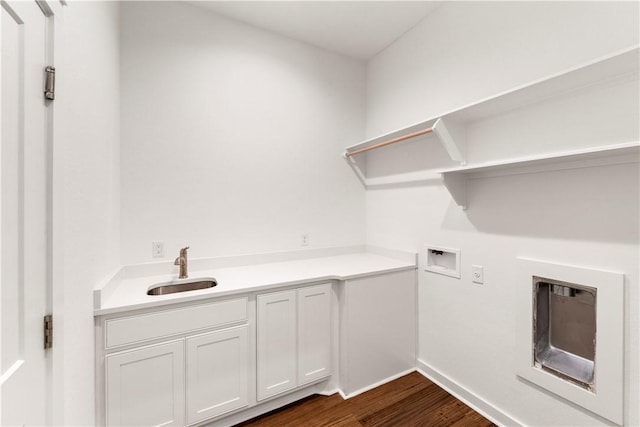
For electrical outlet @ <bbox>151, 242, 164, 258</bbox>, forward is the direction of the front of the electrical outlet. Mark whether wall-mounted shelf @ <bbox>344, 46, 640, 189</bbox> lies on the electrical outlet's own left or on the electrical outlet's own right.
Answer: on the electrical outlet's own left

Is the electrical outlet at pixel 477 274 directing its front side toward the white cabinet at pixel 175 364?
yes

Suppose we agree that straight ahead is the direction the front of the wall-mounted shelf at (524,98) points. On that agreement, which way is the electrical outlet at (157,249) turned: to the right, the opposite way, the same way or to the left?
to the left

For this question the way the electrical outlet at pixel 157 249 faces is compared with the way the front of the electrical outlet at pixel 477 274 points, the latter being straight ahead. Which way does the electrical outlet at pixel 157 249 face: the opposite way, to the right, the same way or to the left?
to the left

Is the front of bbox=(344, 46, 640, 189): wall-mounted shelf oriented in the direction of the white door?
yes

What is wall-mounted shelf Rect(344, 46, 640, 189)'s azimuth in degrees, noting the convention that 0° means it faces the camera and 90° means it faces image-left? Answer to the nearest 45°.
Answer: approximately 45°

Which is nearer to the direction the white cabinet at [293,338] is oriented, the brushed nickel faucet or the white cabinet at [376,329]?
the white cabinet

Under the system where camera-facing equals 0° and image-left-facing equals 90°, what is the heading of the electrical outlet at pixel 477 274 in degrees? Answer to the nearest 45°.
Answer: approximately 45°

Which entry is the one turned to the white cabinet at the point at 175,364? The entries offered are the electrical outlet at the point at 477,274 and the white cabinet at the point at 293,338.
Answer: the electrical outlet

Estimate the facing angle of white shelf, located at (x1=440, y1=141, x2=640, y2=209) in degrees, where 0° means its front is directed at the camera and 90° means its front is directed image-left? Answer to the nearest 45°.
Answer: approximately 45°
